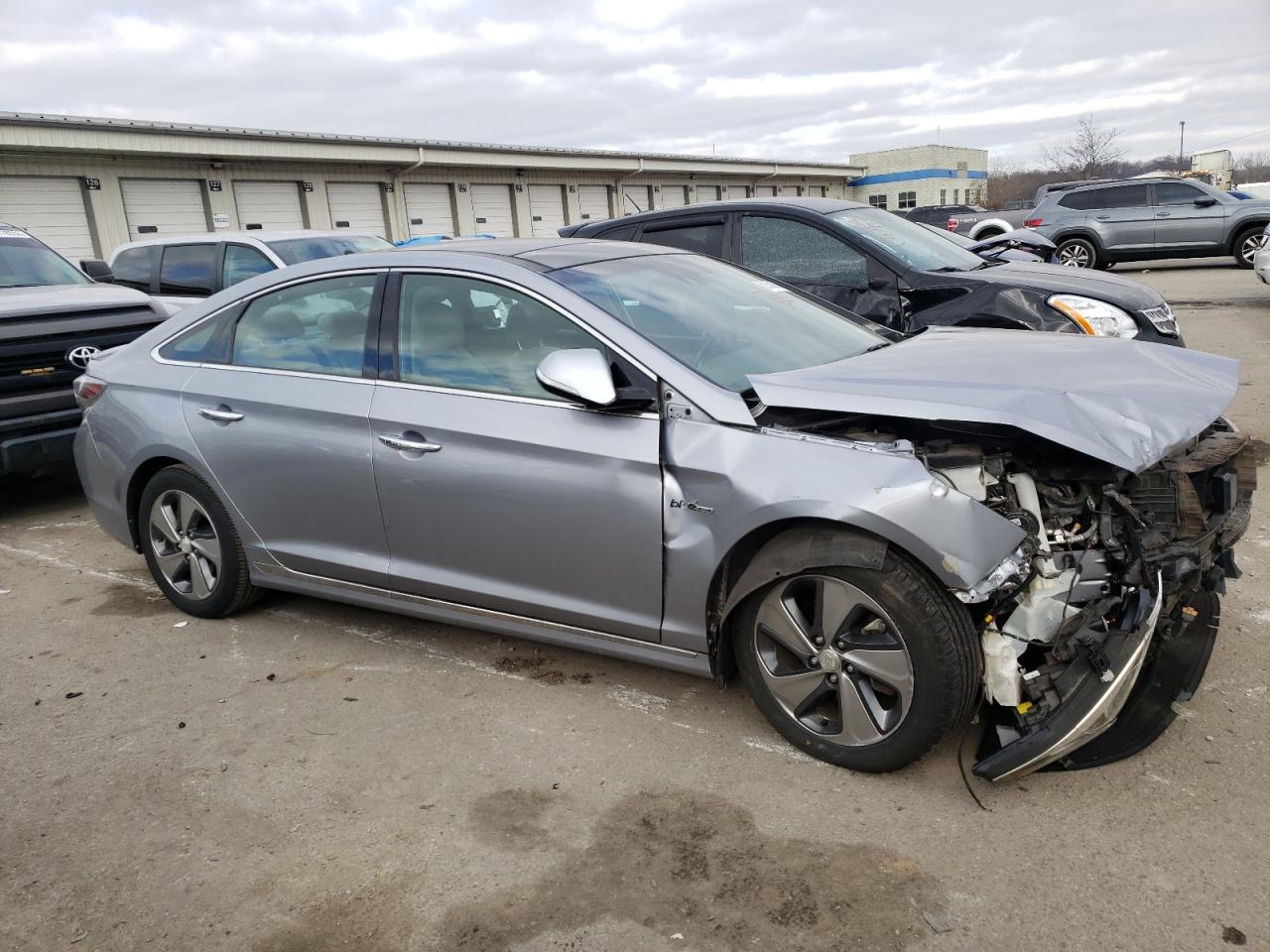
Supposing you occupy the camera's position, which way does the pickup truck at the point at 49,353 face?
facing the viewer and to the right of the viewer

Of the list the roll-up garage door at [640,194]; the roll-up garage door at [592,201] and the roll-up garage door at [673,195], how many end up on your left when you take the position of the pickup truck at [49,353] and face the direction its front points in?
3

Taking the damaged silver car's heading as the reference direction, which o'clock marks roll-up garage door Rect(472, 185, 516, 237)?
The roll-up garage door is roughly at 7 o'clock from the damaged silver car.

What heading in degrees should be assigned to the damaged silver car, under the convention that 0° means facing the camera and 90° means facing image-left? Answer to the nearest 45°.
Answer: approximately 315°

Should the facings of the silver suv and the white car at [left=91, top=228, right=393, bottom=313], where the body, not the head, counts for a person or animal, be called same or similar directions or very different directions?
same or similar directions

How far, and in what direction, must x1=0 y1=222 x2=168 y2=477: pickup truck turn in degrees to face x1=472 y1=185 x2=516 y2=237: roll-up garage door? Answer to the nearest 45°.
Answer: approximately 90° to its left

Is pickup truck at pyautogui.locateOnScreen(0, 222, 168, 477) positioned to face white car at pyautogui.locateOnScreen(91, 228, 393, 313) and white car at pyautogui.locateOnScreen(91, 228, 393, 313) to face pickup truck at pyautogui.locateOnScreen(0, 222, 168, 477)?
no

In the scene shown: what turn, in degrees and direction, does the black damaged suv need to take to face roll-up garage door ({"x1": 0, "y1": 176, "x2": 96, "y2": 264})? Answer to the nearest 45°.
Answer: approximately 180°

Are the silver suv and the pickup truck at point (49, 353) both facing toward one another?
no

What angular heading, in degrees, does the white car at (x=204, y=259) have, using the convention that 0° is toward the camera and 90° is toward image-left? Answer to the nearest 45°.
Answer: approximately 315°

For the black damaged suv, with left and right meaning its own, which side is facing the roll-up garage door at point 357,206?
back

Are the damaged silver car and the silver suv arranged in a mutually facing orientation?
no

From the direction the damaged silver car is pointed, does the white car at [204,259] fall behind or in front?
behind

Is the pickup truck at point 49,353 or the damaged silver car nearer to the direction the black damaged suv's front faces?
the damaged silver car

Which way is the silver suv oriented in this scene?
to the viewer's right

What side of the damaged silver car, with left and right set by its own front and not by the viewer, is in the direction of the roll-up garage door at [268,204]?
back

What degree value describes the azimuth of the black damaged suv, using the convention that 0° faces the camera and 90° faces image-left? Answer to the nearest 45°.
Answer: approximately 315°

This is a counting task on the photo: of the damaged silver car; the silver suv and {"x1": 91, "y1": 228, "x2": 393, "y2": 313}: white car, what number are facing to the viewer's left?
0
